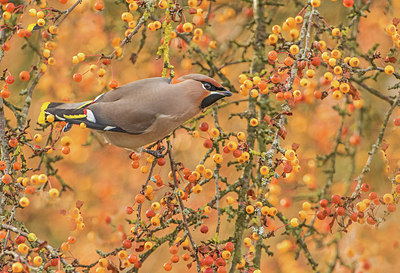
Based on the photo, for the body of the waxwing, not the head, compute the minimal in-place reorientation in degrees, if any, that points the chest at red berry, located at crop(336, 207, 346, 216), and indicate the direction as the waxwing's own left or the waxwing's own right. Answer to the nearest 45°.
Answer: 0° — it already faces it

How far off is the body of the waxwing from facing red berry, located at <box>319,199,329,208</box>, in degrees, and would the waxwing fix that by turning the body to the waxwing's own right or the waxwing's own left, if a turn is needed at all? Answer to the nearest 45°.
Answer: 0° — it already faces it

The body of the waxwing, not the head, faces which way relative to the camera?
to the viewer's right

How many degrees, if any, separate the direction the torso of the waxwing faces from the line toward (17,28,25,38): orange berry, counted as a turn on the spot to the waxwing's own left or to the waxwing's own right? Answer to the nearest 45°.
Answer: approximately 135° to the waxwing's own right
